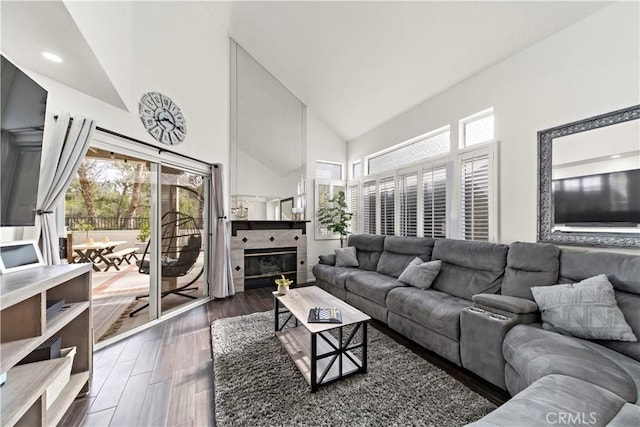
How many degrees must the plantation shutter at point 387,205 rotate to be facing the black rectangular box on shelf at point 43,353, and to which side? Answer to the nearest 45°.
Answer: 0° — it already faces it

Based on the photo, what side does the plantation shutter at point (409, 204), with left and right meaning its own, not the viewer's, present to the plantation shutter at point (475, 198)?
left

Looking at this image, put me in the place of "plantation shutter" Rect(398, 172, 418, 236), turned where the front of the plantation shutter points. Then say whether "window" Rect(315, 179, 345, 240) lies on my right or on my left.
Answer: on my right

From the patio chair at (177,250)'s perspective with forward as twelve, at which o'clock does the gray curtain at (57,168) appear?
The gray curtain is roughly at 12 o'clock from the patio chair.

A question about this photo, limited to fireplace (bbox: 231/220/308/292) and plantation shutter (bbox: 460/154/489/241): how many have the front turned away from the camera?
0

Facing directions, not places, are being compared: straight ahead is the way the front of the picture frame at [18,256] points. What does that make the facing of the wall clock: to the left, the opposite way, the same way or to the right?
the same way

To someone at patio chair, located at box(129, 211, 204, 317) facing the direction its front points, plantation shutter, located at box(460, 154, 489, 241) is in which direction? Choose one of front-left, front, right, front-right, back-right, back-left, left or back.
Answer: left

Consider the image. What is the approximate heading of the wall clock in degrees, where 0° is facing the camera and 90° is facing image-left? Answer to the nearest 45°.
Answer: approximately 315°

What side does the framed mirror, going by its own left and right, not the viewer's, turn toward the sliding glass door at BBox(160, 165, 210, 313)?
front

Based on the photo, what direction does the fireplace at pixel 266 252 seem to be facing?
toward the camera

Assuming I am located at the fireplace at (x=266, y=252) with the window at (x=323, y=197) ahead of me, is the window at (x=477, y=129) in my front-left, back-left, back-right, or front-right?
front-right

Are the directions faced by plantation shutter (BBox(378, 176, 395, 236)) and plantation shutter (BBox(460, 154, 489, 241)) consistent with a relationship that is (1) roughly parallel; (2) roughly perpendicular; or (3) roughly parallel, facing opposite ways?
roughly parallel

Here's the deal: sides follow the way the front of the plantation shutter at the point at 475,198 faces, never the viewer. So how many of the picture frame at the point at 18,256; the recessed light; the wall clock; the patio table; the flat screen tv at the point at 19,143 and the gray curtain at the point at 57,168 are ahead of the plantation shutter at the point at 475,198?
6

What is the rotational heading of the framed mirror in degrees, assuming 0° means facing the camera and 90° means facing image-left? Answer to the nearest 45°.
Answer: approximately 45°

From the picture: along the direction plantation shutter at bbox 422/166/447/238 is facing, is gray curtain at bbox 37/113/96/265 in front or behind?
in front
